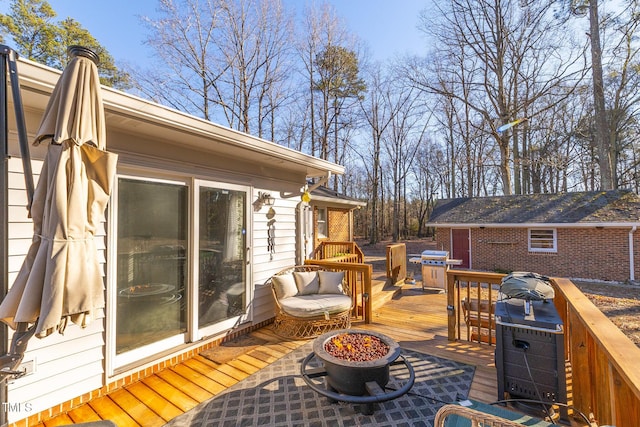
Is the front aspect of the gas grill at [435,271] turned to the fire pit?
yes

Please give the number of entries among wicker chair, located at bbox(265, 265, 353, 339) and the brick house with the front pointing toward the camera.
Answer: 2

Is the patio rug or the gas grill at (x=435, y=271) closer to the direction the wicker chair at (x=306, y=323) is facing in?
the patio rug

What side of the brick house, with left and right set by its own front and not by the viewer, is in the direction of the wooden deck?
front

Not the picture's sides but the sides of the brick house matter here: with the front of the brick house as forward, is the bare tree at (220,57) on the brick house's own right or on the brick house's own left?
on the brick house's own right

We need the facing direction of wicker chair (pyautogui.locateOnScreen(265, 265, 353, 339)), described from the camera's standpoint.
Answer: facing the viewer

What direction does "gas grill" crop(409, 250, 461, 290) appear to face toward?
toward the camera

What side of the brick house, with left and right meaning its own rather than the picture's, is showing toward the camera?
front

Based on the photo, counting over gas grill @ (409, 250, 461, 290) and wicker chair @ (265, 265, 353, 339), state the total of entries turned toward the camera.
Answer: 2

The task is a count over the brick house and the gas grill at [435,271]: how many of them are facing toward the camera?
2

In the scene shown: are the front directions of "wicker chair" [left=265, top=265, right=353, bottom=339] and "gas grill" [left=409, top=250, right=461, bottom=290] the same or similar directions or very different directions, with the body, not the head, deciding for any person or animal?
same or similar directions

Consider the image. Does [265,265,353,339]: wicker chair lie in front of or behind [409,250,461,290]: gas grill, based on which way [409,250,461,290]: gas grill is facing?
in front

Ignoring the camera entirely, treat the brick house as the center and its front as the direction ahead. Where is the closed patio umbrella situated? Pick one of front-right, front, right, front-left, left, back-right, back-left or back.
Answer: front

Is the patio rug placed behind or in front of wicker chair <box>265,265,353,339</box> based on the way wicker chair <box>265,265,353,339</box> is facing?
in front
